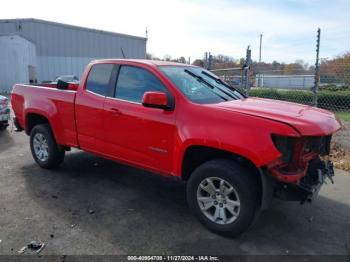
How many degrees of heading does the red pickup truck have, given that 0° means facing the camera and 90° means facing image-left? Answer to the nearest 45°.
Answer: approximately 315°

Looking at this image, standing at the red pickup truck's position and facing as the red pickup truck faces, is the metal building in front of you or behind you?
behind

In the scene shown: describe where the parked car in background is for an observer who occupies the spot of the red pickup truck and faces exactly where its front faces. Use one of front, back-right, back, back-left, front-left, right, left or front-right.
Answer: back
